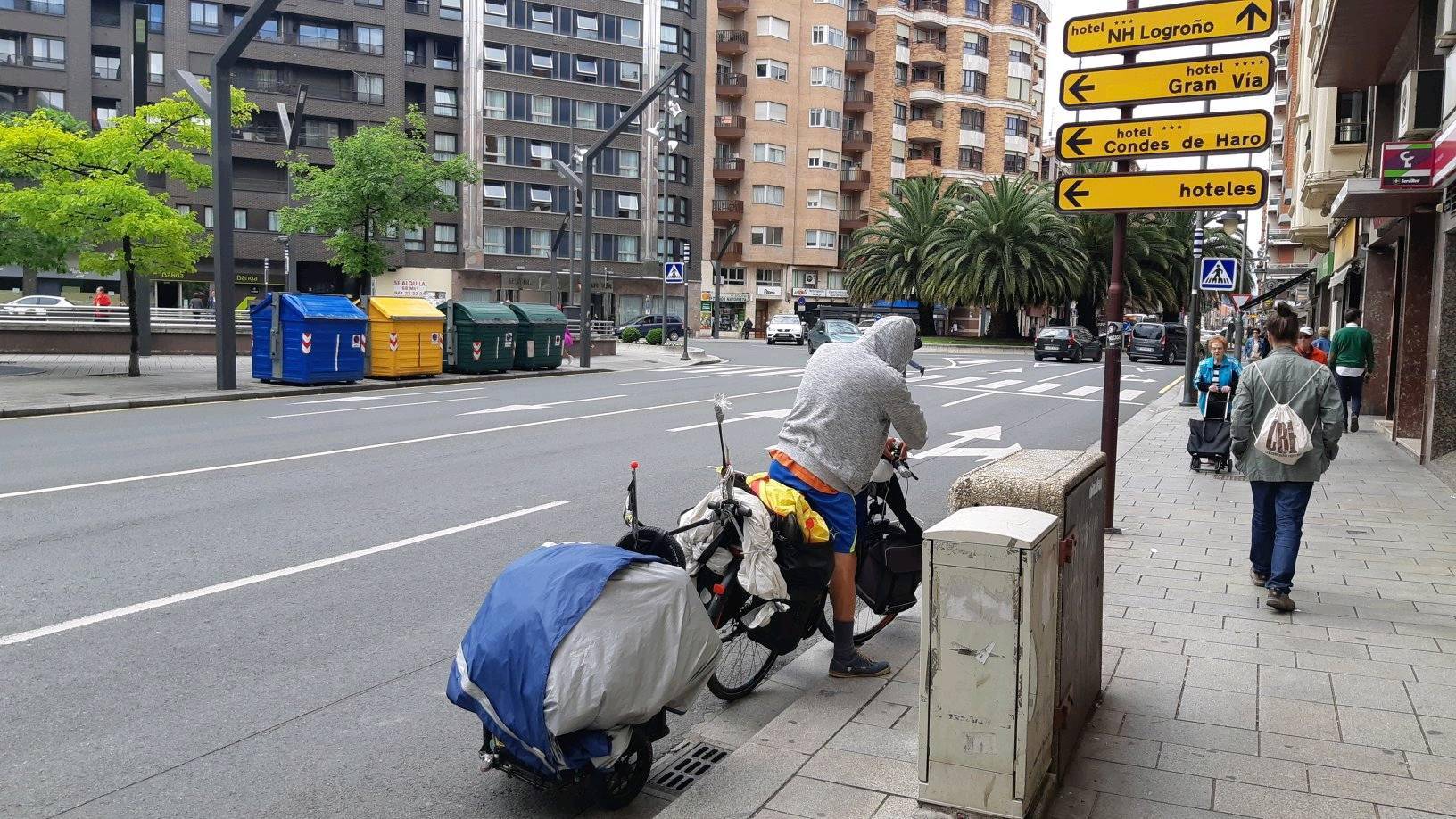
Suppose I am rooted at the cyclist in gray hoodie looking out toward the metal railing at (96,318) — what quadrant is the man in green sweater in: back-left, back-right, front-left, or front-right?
front-right

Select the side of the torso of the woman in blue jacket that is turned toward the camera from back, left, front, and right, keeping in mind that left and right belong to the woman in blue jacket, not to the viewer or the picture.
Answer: front

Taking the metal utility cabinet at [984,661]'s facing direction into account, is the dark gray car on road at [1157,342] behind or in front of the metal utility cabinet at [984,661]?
behind

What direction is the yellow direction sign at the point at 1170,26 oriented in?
toward the camera

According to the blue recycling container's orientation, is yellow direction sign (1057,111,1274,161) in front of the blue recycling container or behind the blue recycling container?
in front

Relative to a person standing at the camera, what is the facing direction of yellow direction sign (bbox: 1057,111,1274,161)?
facing the viewer

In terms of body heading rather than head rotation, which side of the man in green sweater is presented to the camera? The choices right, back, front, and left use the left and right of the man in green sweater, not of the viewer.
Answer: back

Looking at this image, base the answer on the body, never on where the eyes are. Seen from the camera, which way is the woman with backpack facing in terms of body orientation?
away from the camera

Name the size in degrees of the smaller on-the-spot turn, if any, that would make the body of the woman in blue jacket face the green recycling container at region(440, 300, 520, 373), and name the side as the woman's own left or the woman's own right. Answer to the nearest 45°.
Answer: approximately 135° to the woman's own right

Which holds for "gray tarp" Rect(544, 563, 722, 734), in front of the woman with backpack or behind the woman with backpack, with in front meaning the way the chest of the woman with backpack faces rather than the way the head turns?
behind

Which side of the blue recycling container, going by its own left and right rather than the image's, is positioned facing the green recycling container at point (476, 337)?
left

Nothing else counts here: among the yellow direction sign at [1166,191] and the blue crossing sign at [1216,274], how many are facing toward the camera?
2

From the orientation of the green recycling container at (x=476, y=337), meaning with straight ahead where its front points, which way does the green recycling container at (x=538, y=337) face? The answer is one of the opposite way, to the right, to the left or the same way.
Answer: the same way

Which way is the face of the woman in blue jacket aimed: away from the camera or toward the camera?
toward the camera

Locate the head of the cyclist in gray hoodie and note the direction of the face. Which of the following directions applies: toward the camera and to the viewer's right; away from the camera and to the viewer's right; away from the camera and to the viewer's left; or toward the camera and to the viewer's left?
away from the camera and to the viewer's right
